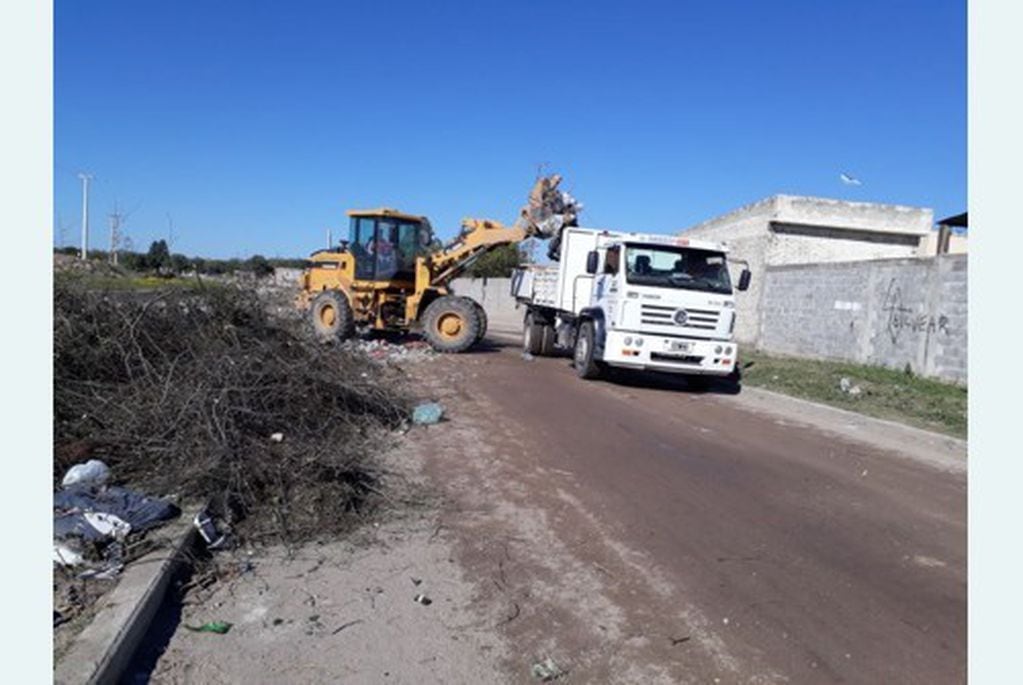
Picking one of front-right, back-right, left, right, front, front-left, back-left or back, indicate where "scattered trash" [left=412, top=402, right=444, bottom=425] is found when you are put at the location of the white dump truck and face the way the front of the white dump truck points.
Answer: right

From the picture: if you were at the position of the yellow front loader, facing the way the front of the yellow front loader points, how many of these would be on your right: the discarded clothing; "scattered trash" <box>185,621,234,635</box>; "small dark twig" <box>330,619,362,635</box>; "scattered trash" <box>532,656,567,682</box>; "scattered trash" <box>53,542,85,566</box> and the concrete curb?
6

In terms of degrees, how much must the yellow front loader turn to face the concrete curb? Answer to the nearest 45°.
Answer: approximately 90° to its right

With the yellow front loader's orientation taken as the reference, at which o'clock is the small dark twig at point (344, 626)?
The small dark twig is roughly at 3 o'clock from the yellow front loader.

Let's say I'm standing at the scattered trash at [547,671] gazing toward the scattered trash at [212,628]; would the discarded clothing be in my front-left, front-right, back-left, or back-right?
front-right

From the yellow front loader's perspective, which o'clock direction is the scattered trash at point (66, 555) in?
The scattered trash is roughly at 3 o'clock from the yellow front loader.

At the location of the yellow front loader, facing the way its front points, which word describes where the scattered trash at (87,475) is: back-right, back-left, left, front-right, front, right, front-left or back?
right

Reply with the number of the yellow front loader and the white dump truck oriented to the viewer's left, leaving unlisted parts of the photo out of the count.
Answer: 0

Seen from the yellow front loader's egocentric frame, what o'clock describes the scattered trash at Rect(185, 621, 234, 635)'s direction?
The scattered trash is roughly at 3 o'clock from the yellow front loader.

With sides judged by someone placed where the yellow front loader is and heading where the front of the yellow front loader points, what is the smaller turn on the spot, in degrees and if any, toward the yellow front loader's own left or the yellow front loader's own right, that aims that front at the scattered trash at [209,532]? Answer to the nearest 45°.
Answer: approximately 90° to the yellow front loader's own right

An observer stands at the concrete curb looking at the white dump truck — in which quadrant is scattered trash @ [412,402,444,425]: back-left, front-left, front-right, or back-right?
front-left

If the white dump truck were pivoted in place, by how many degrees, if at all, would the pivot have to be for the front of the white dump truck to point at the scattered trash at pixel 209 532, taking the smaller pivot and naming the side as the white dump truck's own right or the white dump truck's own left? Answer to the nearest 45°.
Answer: approximately 45° to the white dump truck's own right

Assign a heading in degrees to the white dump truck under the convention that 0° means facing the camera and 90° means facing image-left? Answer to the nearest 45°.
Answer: approximately 315°

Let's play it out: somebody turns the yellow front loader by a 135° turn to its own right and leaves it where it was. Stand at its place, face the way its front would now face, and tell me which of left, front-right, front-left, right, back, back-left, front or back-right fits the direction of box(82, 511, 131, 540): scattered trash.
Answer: front-left

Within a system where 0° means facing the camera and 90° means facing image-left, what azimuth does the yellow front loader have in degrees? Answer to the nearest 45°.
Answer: approximately 270°
